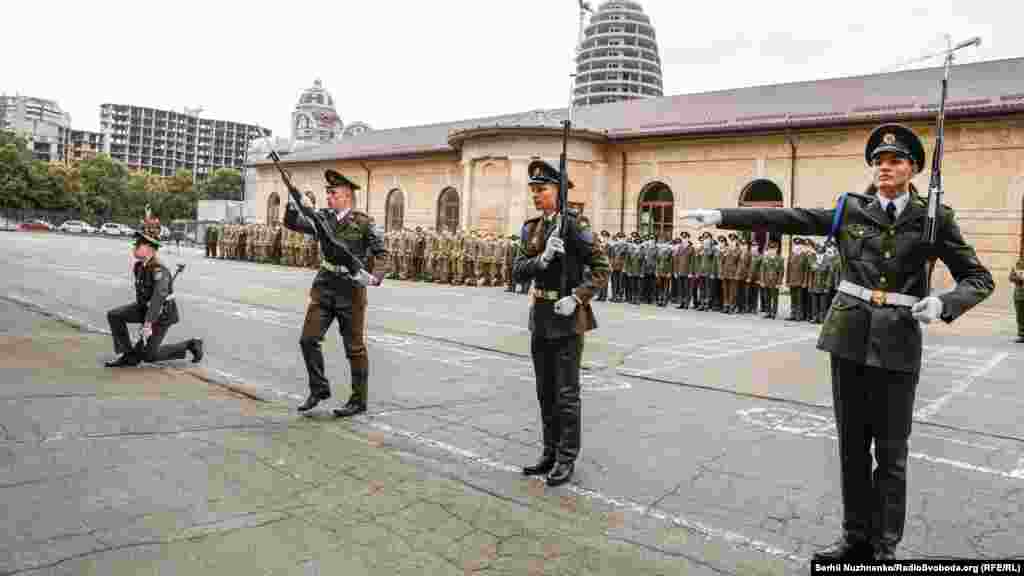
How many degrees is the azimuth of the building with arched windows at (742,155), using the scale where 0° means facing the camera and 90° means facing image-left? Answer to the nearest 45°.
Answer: approximately 45°

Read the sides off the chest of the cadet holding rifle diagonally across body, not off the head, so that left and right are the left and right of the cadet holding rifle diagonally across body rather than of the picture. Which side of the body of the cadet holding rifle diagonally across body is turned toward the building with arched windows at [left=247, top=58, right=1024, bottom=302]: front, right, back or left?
back

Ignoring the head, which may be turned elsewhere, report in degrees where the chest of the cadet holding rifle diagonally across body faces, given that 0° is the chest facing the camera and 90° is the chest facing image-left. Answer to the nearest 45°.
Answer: approximately 45°

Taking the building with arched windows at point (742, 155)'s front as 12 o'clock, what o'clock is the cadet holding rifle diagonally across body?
The cadet holding rifle diagonally across body is roughly at 11 o'clock from the building with arched windows.
